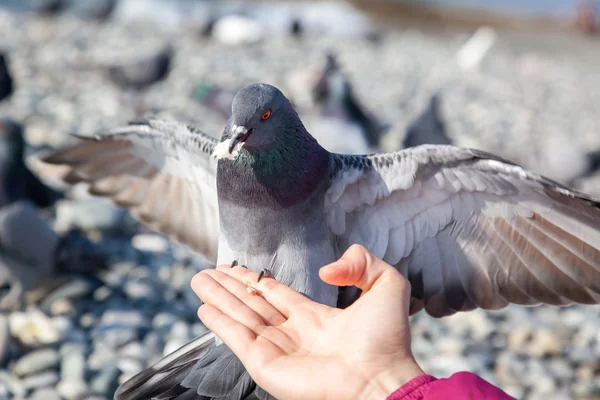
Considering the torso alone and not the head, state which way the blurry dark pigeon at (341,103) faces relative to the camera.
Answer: to the viewer's left

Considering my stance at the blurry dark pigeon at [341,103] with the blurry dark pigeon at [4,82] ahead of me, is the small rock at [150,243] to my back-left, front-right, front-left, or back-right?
front-left

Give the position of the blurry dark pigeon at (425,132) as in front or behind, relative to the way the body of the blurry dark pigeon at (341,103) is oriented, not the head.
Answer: behind

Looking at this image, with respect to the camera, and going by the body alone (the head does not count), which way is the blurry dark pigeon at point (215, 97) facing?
to the viewer's left
